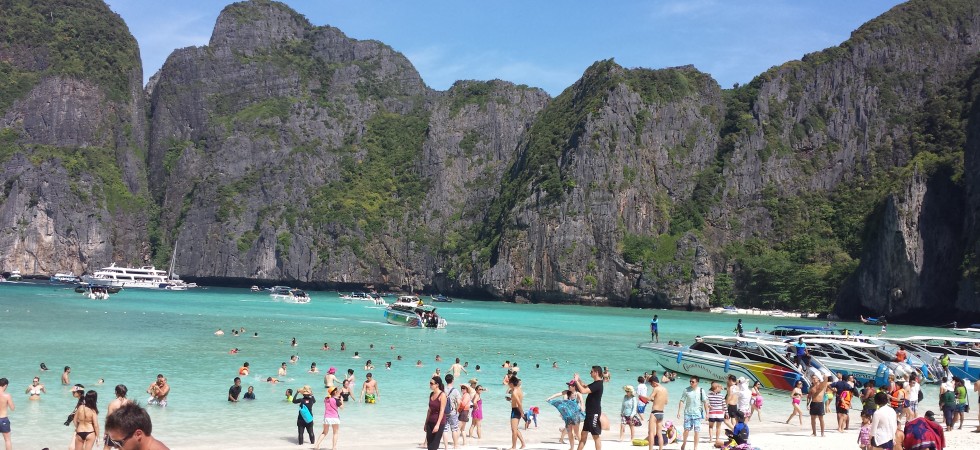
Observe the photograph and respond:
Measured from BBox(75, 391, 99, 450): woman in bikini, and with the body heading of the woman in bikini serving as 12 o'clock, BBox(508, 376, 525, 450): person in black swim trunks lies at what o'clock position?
The person in black swim trunks is roughly at 3 o'clock from the woman in bikini.

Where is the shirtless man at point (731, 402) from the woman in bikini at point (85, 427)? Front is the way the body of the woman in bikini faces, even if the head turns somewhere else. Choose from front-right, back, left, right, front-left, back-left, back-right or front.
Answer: right

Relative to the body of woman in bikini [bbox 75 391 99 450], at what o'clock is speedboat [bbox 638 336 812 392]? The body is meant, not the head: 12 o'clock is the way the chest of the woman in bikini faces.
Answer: The speedboat is roughly at 2 o'clock from the woman in bikini.

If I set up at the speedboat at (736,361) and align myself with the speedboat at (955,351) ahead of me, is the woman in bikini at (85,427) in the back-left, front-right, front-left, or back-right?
back-right

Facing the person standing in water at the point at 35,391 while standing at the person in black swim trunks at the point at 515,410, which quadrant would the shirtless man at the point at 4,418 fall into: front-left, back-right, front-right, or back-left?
front-left

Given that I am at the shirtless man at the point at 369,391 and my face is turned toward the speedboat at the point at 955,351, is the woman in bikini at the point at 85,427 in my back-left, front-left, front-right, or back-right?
back-right

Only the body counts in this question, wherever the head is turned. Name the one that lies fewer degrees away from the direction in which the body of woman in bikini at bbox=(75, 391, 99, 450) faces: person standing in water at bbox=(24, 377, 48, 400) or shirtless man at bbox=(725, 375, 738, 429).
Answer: the person standing in water

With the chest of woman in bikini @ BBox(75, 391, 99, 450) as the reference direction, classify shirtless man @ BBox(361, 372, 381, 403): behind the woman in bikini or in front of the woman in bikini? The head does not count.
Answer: in front

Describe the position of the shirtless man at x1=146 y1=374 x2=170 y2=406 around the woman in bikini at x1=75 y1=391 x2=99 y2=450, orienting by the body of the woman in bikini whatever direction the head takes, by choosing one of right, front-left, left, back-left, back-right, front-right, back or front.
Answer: front

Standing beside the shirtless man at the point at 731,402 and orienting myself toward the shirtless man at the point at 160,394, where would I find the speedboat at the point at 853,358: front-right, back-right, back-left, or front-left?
back-right

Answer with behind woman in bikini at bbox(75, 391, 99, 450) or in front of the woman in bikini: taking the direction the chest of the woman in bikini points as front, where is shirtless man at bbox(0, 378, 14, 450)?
in front
